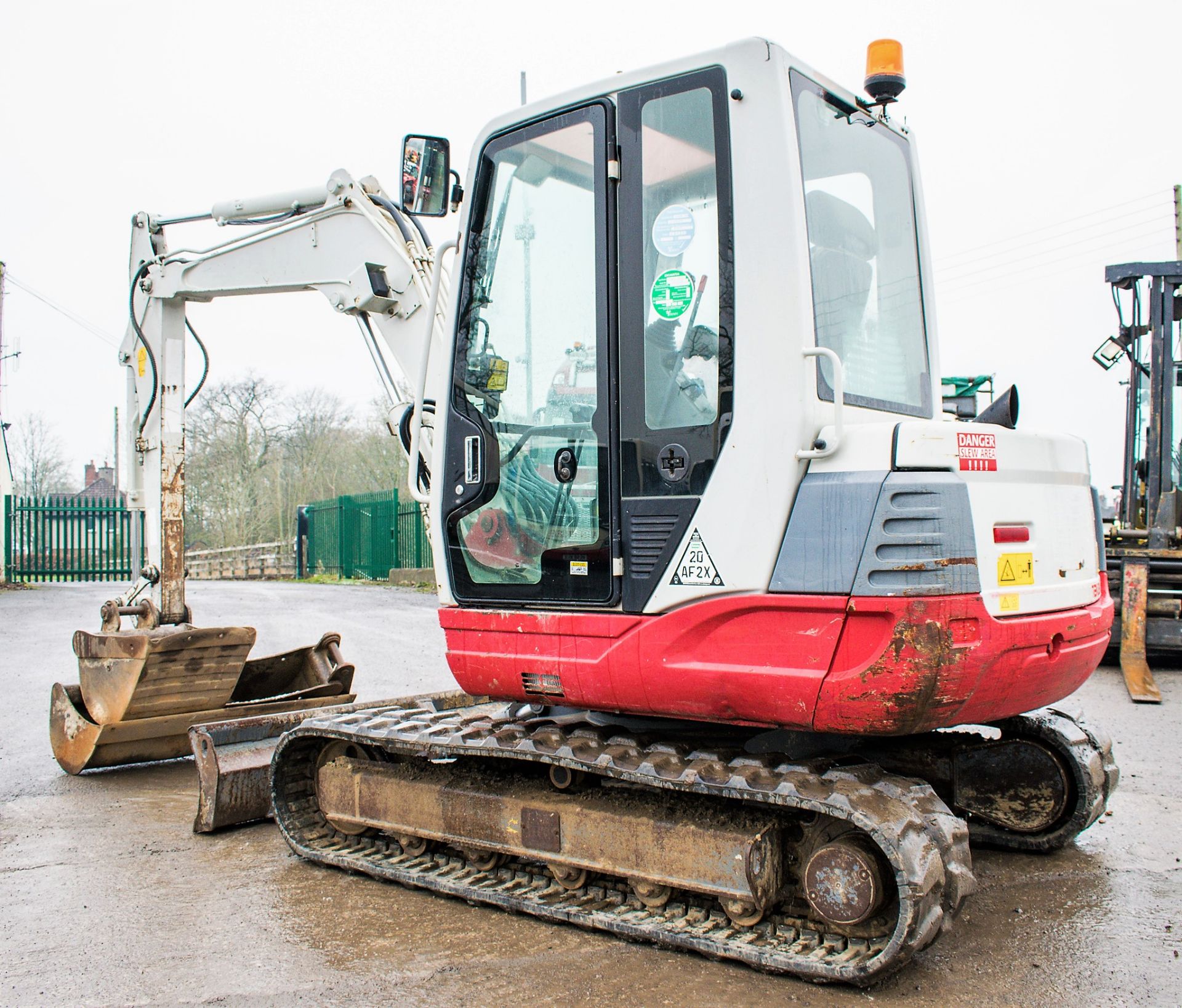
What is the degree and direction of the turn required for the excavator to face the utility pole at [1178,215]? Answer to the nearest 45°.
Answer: approximately 90° to its right

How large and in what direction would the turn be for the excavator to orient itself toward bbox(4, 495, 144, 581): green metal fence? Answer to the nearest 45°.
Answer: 0° — it already faces it

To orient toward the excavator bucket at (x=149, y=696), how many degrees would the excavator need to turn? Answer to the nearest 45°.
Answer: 0° — it already faces it

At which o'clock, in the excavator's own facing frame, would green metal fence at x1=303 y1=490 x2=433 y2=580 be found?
The green metal fence is roughly at 1 o'clock from the excavator.

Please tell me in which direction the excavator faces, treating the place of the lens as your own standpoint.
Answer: facing away from the viewer and to the left of the viewer

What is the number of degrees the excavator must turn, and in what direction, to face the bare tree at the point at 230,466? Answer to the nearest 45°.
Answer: approximately 45° to its right
